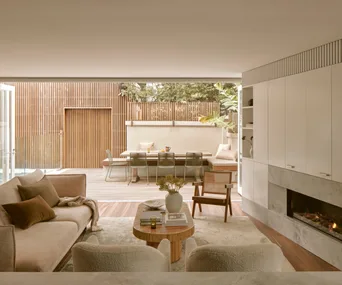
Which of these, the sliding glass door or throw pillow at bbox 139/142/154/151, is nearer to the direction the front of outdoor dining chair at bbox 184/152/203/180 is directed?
the throw pillow

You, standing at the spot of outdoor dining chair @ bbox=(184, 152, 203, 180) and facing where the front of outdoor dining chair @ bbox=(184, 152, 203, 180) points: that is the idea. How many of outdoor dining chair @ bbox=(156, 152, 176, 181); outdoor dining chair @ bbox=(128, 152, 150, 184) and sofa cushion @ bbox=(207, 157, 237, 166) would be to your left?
2

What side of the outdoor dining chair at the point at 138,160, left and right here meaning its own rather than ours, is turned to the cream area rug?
back

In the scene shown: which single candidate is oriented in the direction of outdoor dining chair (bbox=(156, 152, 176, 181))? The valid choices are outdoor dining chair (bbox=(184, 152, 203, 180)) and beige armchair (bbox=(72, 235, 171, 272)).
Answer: the beige armchair

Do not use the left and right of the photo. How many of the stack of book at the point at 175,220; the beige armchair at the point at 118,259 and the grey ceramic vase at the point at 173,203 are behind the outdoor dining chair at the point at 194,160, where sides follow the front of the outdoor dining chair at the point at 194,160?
3

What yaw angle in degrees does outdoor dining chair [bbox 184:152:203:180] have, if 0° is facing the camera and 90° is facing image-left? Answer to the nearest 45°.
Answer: approximately 180°

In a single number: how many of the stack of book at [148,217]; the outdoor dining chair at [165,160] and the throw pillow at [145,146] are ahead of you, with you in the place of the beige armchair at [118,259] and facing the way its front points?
3

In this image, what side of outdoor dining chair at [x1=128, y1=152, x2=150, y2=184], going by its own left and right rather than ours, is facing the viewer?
back

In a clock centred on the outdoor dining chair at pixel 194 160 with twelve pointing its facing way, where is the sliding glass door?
The sliding glass door is roughly at 8 o'clock from the outdoor dining chair.

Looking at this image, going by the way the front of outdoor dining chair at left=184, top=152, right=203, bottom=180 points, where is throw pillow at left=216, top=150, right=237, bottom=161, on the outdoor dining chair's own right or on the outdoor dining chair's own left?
on the outdoor dining chair's own right

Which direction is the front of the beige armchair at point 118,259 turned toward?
away from the camera

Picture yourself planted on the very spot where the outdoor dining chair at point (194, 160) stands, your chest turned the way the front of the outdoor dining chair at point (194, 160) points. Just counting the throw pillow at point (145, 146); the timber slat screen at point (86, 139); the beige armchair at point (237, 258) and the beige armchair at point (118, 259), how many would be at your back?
2

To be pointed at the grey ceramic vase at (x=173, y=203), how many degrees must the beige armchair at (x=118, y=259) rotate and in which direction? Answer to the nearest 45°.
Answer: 0° — it already faces it

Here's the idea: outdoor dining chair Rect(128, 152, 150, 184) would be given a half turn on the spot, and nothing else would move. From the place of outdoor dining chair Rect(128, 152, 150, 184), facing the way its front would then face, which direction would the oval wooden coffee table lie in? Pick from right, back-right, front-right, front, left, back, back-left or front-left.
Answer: front

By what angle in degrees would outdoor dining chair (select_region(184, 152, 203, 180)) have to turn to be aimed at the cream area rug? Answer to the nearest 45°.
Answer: approximately 180°

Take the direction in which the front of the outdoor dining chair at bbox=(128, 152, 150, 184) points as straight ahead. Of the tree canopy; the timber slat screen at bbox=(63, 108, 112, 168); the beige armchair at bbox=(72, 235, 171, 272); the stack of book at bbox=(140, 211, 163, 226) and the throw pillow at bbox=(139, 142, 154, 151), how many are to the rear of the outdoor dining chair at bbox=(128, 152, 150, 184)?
2
